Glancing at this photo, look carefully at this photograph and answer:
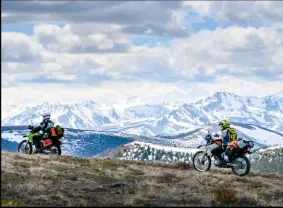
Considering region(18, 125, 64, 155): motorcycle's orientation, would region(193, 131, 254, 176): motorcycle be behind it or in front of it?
behind

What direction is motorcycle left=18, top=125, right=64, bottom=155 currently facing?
to the viewer's left
